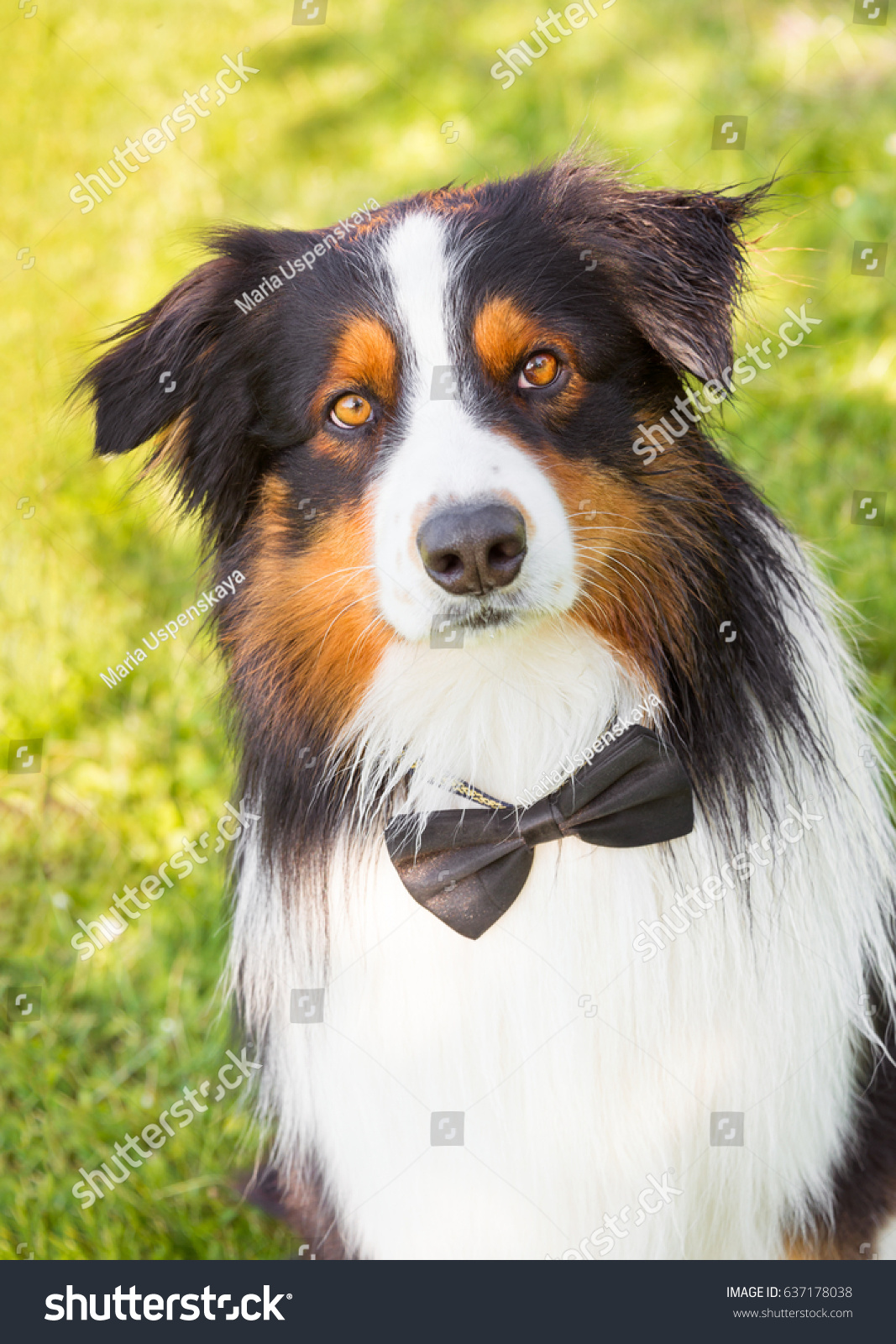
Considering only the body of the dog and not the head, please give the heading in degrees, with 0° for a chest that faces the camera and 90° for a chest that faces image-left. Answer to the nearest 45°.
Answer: approximately 0°
